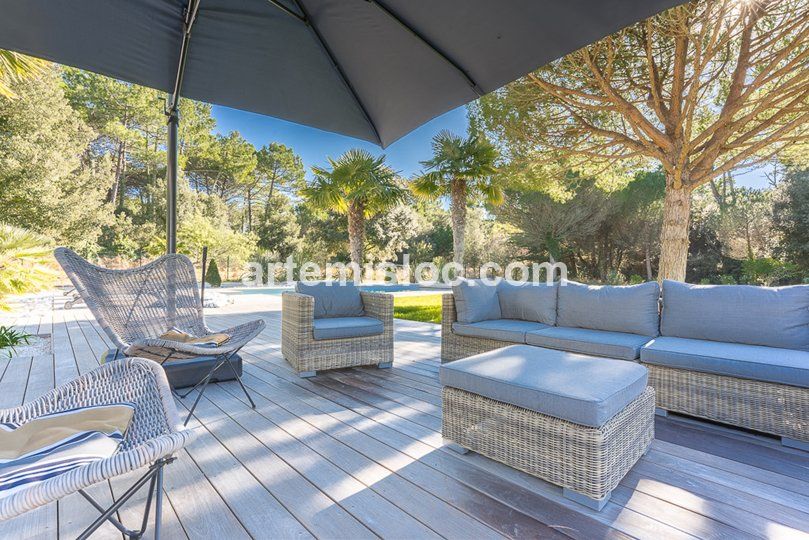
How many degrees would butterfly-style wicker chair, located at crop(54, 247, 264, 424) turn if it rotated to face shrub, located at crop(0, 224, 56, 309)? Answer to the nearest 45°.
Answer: approximately 180°

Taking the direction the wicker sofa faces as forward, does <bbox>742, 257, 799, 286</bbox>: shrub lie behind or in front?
behind

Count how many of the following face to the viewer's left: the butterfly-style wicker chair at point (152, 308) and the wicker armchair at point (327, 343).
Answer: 0

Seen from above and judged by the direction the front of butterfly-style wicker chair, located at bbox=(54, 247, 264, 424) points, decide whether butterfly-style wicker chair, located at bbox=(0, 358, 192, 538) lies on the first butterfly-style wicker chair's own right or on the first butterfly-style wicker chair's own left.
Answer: on the first butterfly-style wicker chair's own right

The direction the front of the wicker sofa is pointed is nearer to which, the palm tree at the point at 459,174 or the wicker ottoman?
the wicker ottoman

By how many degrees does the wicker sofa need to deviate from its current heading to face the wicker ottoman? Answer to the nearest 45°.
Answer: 0° — it already faces it

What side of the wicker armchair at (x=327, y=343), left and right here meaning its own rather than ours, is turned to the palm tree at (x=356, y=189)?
back

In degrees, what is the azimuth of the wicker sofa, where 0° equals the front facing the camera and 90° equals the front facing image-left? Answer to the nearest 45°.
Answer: approximately 45°

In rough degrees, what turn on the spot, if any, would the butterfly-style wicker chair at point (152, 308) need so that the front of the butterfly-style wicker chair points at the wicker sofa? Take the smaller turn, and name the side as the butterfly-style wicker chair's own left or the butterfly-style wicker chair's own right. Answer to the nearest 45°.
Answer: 0° — it already faces it

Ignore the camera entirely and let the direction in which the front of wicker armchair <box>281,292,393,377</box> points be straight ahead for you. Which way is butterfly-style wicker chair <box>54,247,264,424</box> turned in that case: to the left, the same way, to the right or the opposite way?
to the left

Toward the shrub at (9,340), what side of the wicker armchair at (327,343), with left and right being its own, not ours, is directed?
right
